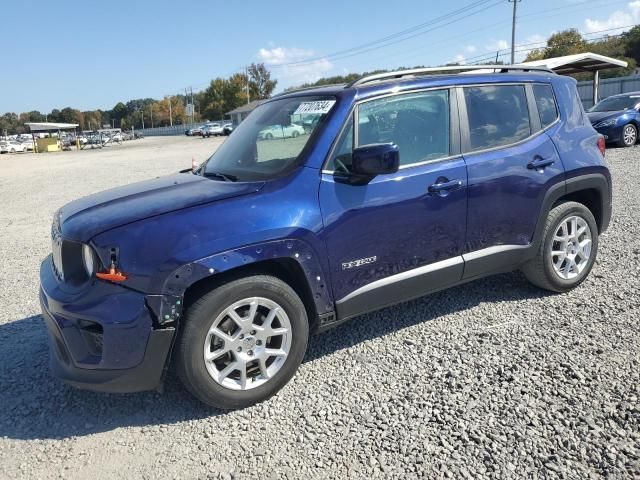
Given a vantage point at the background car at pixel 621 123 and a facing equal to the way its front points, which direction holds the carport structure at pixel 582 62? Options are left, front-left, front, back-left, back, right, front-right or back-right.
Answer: back-right

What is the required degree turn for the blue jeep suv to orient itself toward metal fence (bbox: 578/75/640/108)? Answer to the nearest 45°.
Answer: approximately 180°

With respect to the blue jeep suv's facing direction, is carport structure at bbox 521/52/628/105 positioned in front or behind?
behind

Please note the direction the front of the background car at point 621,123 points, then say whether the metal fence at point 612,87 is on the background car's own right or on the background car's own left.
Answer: on the background car's own right

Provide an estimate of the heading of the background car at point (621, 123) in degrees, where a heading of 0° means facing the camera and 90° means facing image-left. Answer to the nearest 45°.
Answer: approximately 45°

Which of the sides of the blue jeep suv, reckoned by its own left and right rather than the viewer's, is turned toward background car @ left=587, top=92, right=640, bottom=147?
back

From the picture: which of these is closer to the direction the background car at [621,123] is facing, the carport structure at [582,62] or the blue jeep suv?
the blue jeep suv

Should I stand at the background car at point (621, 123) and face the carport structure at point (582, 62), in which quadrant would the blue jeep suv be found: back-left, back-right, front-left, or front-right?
back-left

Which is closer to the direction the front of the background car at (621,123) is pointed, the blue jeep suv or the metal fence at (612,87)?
the blue jeep suv

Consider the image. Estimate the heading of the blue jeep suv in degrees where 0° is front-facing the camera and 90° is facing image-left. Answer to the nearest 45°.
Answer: approximately 45°
